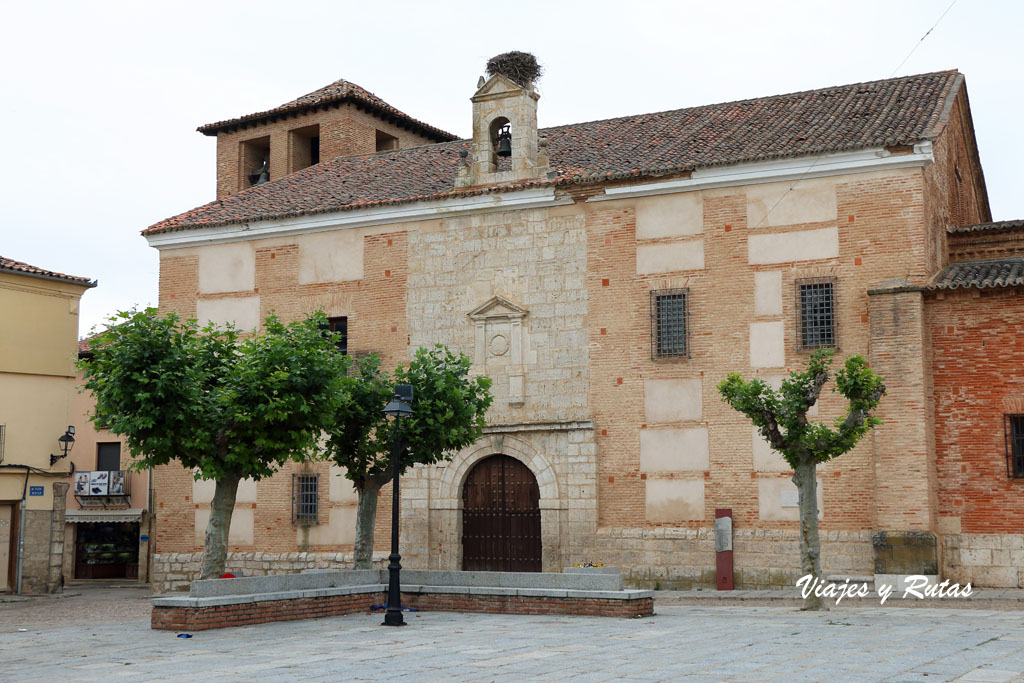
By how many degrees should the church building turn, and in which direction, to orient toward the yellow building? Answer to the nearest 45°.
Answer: approximately 90° to its right

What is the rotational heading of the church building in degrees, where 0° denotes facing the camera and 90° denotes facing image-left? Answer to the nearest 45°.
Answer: approximately 0°

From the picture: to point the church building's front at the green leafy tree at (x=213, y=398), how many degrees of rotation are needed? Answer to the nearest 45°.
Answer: approximately 45° to its right

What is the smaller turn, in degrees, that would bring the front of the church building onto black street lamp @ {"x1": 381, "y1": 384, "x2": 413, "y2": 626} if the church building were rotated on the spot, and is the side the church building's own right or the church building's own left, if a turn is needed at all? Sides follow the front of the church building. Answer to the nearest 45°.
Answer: approximately 45° to the church building's own right

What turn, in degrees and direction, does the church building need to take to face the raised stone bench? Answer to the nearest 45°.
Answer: approximately 45° to its right

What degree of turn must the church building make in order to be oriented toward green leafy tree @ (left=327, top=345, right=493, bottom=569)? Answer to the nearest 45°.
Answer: approximately 45° to its right
